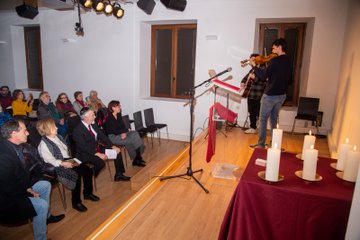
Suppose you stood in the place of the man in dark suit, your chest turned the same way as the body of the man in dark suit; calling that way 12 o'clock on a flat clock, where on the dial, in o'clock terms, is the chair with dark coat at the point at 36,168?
The chair with dark coat is roughly at 3 o'clock from the man in dark suit.

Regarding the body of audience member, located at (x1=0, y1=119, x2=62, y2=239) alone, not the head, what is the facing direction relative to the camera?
to the viewer's right

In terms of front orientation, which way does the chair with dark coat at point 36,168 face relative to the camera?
to the viewer's right

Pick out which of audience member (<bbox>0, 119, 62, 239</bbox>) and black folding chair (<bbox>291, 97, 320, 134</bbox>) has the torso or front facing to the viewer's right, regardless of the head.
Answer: the audience member

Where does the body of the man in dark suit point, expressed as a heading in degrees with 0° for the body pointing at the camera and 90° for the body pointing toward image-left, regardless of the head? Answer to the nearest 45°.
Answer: approximately 315°

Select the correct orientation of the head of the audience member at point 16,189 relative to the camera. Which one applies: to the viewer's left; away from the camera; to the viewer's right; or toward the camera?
to the viewer's right

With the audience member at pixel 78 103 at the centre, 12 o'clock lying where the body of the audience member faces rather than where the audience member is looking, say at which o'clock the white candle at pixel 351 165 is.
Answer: The white candle is roughly at 1 o'clock from the audience member.

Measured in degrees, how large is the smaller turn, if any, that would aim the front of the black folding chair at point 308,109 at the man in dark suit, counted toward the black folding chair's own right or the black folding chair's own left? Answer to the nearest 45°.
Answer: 0° — it already faces them

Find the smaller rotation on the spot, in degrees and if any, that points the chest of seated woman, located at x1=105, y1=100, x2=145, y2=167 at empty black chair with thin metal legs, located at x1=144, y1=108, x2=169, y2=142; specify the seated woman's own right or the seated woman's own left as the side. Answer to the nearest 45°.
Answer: approximately 90° to the seated woman's own left

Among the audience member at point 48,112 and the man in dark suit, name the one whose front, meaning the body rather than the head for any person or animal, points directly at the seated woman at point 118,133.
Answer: the audience member

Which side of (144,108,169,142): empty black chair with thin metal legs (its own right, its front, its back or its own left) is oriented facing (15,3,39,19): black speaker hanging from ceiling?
back
